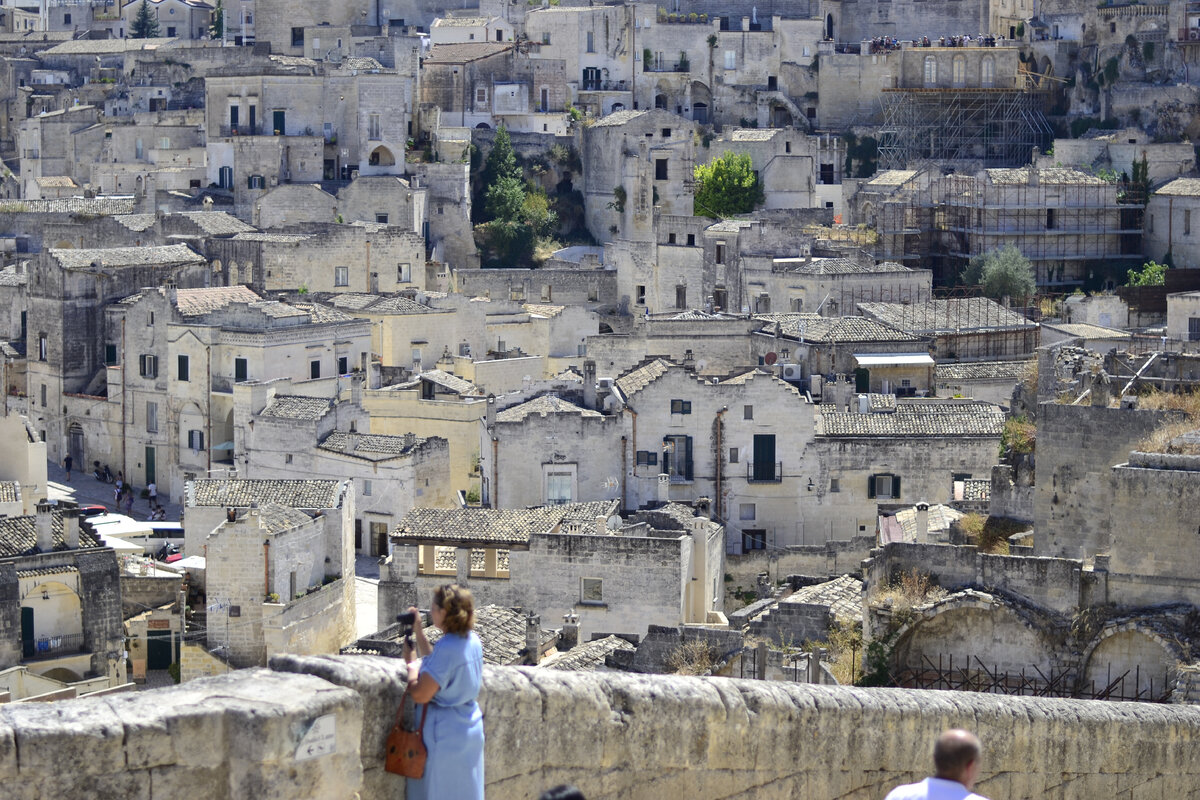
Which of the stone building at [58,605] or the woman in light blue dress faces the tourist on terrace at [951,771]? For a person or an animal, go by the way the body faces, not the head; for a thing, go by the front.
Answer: the stone building

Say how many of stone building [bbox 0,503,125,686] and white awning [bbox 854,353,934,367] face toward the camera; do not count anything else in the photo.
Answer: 2

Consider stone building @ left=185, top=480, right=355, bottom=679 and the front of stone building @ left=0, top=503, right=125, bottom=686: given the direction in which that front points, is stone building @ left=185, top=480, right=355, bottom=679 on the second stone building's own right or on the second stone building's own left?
on the second stone building's own left

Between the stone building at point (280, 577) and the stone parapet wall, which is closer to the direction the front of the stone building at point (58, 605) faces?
the stone parapet wall

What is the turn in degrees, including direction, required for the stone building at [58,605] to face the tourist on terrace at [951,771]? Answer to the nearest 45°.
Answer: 0° — it already faces them

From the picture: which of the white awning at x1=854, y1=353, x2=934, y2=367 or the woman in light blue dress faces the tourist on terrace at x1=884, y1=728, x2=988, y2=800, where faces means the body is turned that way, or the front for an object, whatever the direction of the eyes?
the white awning

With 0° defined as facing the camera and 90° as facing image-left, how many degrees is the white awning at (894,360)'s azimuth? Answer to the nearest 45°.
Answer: approximately 0°

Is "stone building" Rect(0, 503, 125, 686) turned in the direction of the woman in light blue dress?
yes

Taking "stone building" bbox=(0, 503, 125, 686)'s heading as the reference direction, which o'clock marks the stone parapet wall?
The stone parapet wall is roughly at 12 o'clock from the stone building.

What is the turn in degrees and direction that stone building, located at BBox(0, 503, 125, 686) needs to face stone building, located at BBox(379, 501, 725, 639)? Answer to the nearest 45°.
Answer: approximately 90° to its left

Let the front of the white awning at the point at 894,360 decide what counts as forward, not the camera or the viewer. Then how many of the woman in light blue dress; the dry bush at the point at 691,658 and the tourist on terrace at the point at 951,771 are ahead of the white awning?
3

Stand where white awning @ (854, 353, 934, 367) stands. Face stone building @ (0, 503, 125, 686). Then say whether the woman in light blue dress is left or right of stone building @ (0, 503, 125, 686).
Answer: left

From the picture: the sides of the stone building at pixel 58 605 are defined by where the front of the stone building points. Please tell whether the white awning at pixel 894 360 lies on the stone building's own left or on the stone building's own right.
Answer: on the stone building's own left

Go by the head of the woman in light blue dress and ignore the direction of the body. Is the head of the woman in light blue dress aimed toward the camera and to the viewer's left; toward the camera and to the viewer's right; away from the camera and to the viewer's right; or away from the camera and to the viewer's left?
away from the camera and to the viewer's left

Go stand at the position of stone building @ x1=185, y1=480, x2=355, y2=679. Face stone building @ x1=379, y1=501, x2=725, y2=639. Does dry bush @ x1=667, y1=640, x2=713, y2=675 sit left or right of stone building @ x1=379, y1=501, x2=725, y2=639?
right
